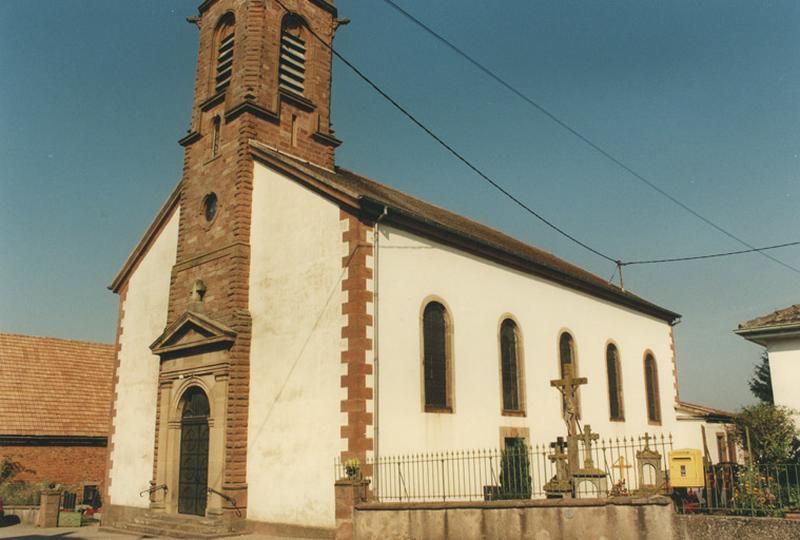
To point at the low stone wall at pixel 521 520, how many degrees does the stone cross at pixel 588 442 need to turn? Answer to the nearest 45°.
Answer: approximately 45° to its right

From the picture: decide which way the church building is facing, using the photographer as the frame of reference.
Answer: facing the viewer and to the left of the viewer

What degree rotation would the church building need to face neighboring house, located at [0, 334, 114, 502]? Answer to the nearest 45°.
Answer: approximately 90° to its right

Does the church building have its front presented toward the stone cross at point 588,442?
no

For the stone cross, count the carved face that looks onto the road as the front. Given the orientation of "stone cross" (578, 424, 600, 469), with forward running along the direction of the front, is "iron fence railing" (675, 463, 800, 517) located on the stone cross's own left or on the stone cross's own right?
on the stone cross's own left

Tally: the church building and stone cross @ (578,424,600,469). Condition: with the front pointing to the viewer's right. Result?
0

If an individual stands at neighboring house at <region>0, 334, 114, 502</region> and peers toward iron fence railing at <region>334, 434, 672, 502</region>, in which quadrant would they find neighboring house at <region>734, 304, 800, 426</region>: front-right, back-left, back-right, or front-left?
front-left

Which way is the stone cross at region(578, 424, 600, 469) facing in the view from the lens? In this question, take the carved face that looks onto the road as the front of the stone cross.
facing the viewer

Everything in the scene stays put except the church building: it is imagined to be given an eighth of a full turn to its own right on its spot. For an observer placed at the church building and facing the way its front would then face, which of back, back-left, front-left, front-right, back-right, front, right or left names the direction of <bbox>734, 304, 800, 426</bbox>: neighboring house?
back

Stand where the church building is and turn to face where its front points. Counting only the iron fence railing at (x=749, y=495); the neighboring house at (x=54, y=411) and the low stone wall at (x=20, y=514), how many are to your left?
1
